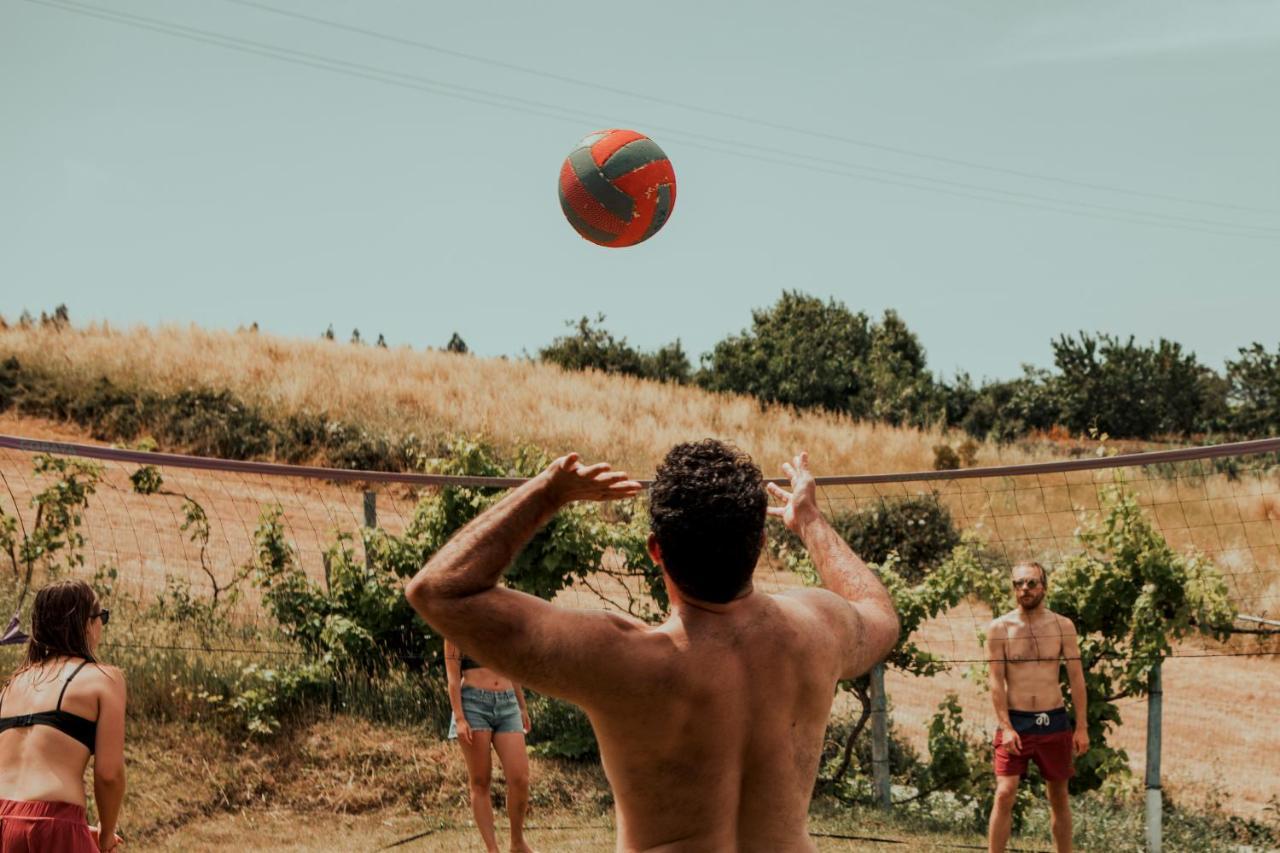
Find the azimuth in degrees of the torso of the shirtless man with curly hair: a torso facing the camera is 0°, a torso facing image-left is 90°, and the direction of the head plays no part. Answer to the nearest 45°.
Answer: approximately 180°

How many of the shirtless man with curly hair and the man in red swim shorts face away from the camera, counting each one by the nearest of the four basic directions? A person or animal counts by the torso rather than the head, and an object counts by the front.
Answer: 1

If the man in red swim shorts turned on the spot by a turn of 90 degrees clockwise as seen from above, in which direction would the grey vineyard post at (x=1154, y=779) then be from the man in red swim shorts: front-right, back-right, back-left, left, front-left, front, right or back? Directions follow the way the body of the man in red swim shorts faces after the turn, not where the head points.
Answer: back-right

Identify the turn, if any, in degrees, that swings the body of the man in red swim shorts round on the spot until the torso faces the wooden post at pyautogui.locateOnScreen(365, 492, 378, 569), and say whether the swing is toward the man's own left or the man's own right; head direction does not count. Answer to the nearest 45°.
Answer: approximately 90° to the man's own right

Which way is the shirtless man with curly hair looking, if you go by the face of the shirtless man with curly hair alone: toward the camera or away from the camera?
away from the camera

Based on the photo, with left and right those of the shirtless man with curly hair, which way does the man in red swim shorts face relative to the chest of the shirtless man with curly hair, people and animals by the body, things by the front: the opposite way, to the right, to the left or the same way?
the opposite way

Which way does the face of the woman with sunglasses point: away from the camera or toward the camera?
away from the camera

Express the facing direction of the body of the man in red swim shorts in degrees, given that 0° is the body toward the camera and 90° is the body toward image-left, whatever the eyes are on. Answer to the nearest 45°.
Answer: approximately 0°

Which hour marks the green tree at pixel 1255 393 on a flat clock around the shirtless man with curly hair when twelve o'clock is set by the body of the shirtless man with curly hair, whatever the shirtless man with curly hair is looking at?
The green tree is roughly at 1 o'clock from the shirtless man with curly hair.

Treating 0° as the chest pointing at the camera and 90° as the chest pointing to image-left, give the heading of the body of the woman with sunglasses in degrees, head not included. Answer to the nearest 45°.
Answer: approximately 225°

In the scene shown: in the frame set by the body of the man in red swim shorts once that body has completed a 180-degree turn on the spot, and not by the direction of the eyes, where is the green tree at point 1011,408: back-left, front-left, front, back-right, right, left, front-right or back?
front

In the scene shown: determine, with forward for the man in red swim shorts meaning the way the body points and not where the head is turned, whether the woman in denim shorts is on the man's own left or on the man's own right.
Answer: on the man's own right

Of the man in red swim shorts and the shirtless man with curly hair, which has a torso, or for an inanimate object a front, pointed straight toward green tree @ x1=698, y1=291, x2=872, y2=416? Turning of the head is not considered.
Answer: the shirtless man with curly hair
